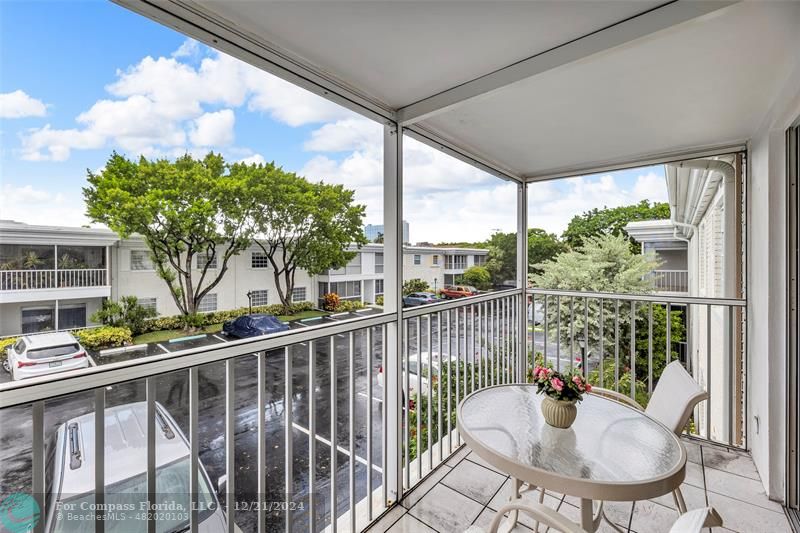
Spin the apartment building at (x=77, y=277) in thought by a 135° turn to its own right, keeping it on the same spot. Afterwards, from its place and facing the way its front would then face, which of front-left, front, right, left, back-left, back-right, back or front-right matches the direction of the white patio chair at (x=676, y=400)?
back

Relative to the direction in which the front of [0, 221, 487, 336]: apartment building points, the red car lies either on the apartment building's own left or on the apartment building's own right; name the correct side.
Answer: on the apartment building's own left

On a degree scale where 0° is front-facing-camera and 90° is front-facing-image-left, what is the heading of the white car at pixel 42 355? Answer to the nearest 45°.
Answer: approximately 135°

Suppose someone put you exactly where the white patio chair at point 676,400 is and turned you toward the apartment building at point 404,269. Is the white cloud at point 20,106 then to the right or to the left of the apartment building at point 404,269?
left

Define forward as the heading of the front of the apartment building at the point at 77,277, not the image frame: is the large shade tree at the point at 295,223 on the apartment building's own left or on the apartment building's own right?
on the apartment building's own left

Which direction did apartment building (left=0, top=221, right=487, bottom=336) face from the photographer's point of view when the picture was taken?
facing the viewer and to the right of the viewer

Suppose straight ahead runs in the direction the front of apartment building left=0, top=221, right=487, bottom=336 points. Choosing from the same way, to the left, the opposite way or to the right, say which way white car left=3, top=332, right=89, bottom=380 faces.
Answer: the opposite way
